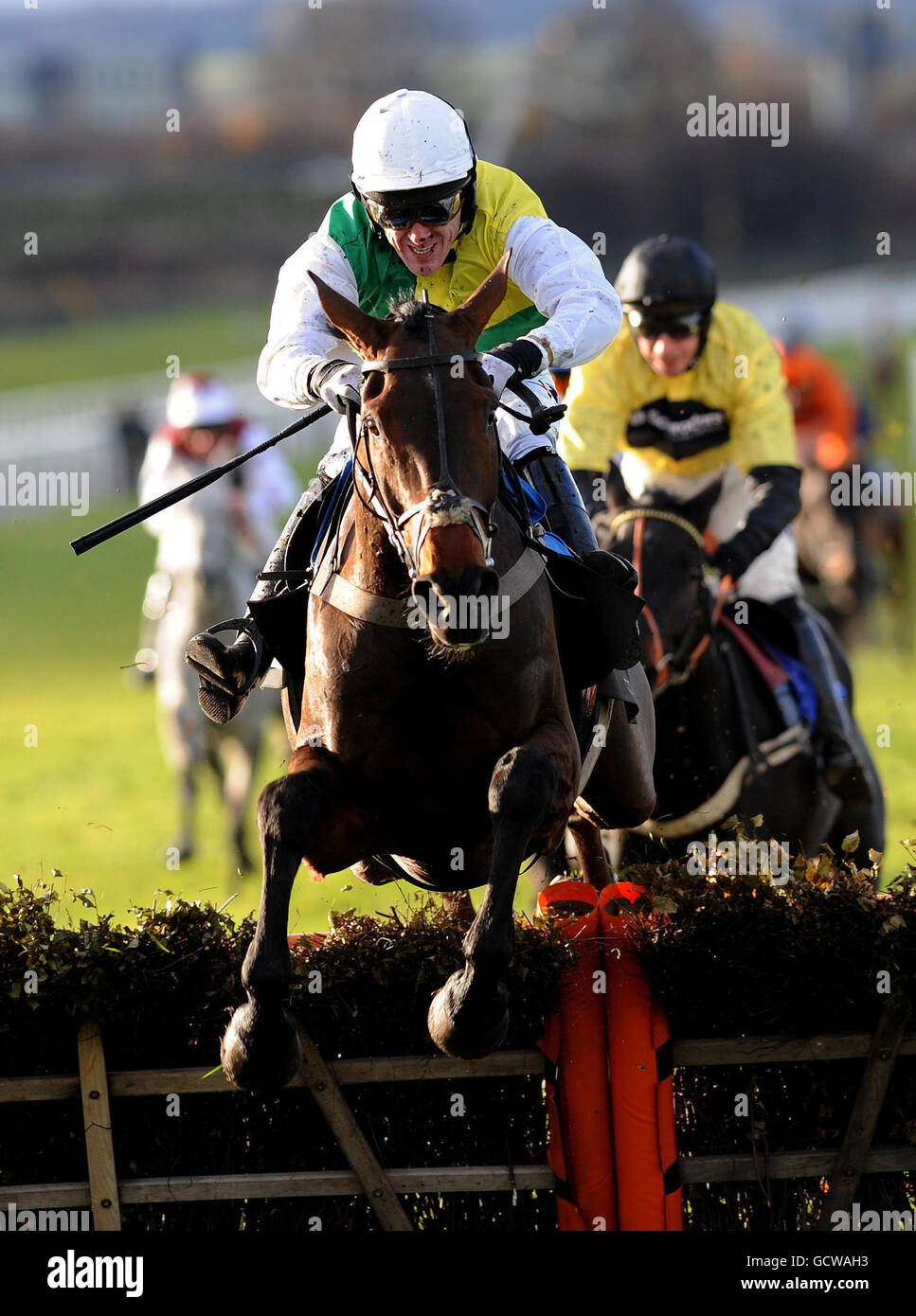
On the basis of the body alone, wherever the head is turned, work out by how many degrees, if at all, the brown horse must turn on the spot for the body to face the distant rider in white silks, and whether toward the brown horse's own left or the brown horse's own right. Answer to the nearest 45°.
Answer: approximately 180°

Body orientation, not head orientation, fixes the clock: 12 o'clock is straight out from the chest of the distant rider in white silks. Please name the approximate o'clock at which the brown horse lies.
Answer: The brown horse is roughly at 12 o'clock from the distant rider in white silks.

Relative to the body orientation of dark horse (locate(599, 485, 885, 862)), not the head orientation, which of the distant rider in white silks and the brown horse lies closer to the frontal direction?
the brown horse

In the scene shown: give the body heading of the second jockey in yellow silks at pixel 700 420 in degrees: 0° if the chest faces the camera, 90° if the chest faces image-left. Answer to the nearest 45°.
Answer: approximately 0°

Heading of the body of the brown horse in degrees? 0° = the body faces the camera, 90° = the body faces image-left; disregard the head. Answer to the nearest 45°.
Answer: approximately 0°

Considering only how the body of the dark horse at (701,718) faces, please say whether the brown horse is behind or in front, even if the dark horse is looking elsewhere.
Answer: in front

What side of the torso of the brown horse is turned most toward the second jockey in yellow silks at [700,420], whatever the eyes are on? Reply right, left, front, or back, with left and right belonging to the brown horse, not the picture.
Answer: back

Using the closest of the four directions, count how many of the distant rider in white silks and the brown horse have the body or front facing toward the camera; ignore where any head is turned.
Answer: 2

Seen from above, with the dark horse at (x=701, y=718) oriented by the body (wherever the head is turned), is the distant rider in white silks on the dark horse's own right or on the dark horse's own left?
on the dark horse's own right

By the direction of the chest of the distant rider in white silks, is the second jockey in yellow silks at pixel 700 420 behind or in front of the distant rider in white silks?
in front

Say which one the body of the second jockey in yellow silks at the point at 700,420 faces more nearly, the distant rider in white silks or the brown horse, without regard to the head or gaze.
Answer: the brown horse
